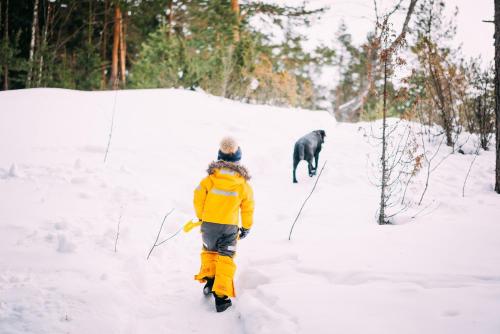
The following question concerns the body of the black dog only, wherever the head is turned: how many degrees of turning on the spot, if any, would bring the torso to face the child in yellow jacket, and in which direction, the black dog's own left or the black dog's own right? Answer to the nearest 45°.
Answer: approximately 135° to the black dog's own right

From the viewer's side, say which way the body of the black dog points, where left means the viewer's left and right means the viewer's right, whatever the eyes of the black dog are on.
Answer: facing away from the viewer and to the right of the viewer

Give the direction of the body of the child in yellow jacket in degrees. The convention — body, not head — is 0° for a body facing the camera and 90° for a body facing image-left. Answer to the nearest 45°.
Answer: approximately 180°
